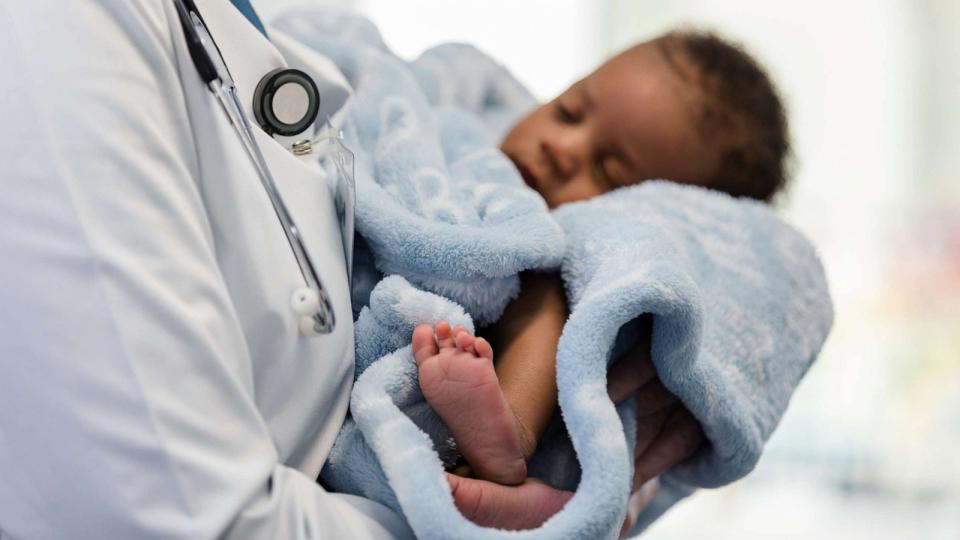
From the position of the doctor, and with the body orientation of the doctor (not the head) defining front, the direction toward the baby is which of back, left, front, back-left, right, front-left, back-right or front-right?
front-left

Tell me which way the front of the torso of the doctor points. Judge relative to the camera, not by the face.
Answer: to the viewer's right
